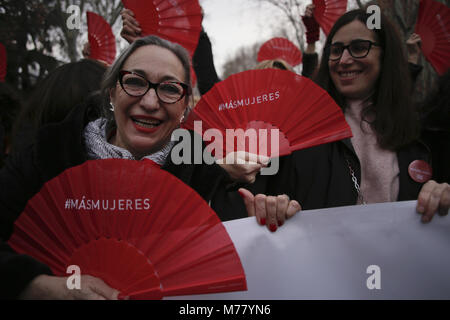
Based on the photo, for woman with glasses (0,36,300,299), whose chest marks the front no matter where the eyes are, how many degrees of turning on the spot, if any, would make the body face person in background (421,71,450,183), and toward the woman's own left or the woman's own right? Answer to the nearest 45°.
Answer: approximately 90° to the woman's own left

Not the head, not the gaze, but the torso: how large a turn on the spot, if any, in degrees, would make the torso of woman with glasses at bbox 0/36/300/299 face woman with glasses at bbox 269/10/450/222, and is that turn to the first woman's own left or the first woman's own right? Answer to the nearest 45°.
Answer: approximately 90° to the first woman's own left

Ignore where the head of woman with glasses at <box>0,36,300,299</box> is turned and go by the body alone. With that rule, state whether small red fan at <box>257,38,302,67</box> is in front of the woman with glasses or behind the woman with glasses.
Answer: behind

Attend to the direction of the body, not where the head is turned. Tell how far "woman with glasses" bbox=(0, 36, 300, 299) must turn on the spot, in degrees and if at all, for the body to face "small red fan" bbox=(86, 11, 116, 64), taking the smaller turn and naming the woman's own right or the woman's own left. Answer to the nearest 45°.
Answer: approximately 180°

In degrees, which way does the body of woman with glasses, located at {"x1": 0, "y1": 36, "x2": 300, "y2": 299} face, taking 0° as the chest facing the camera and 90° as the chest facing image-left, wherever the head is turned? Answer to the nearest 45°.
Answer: approximately 0°
